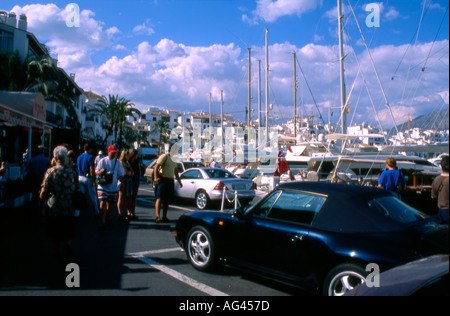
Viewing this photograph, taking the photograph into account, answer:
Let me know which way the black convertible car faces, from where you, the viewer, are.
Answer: facing away from the viewer and to the left of the viewer

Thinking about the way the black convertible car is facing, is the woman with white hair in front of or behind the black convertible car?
in front

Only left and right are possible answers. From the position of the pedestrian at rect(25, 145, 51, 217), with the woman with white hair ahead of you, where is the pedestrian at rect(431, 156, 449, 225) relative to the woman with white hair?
left

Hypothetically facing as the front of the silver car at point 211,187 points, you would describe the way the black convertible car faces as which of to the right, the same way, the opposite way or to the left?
the same way

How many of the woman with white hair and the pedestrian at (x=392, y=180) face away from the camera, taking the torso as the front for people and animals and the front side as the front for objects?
2

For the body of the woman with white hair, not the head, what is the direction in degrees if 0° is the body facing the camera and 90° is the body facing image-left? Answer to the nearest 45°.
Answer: approximately 180°

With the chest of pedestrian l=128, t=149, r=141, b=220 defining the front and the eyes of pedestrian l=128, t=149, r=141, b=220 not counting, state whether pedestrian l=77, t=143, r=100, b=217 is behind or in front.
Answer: in front

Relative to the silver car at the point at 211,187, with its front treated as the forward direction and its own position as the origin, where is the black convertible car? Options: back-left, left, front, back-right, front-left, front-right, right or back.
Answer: back-left

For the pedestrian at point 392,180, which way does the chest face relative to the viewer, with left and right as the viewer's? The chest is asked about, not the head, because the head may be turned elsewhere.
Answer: facing away from the viewer

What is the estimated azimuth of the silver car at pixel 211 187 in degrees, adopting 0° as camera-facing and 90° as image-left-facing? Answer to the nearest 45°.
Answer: approximately 135°
